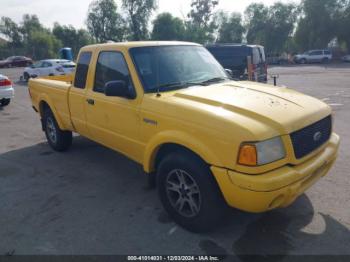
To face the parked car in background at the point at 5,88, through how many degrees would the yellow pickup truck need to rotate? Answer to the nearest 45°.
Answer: approximately 180°

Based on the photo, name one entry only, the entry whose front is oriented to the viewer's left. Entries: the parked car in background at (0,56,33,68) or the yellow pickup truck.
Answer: the parked car in background

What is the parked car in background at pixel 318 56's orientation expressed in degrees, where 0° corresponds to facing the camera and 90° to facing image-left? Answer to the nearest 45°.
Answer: approximately 90°

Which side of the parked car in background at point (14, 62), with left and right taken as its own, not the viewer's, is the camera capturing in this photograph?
left

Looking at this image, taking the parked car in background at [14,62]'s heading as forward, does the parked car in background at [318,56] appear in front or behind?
behind

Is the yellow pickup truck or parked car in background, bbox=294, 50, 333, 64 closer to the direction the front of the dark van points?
the parked car in background

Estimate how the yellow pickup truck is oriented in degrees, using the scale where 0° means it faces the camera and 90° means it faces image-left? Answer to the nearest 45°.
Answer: approximately 315°

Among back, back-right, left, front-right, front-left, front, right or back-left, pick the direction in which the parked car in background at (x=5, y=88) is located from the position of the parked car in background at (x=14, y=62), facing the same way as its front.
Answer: left

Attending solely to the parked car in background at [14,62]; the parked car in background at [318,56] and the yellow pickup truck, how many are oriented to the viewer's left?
2

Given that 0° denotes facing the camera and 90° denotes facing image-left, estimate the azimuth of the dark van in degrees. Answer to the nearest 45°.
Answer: approximately 135°

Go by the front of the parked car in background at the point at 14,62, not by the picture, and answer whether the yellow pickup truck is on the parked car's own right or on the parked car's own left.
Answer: on the parked car's own left
